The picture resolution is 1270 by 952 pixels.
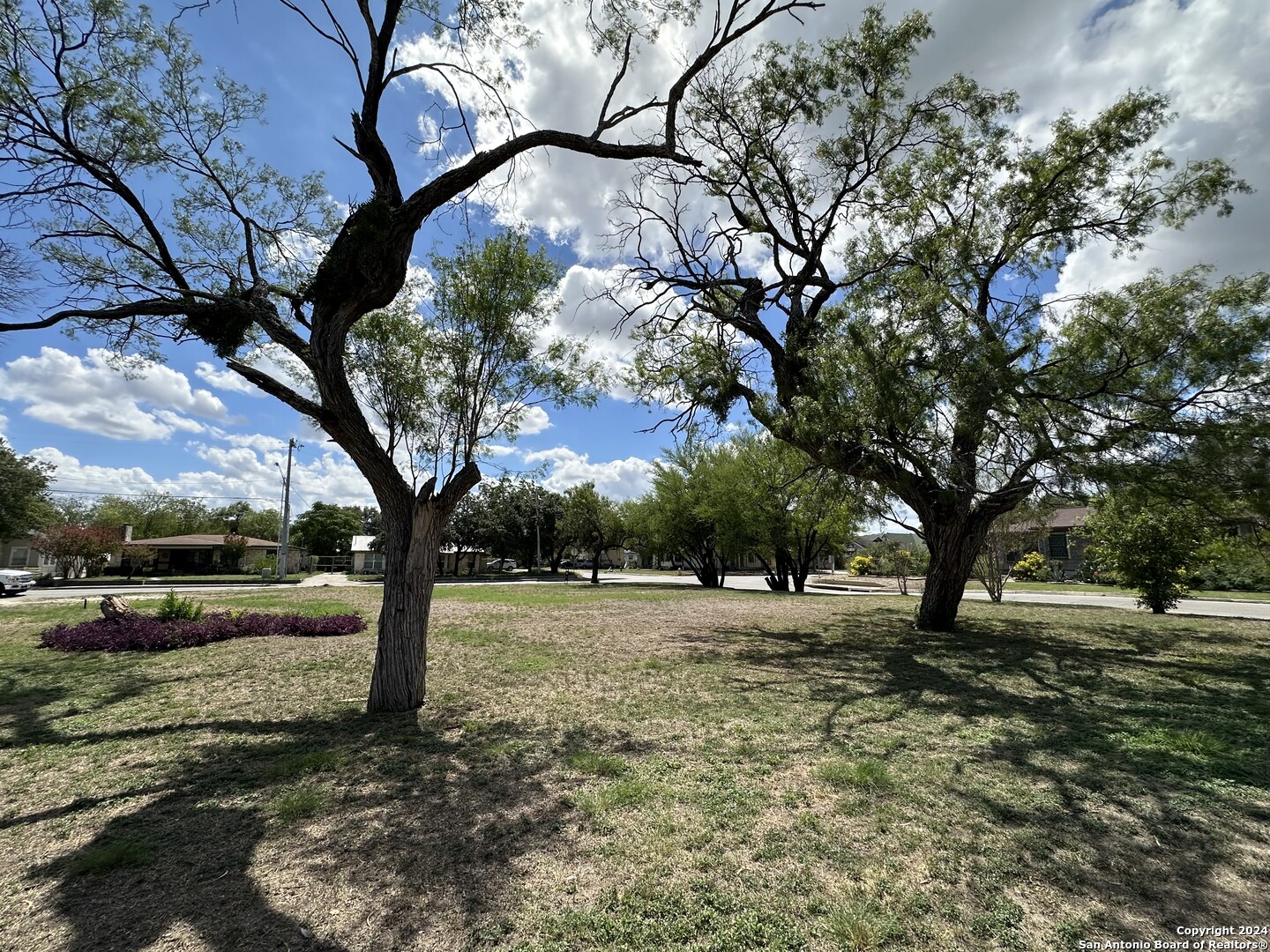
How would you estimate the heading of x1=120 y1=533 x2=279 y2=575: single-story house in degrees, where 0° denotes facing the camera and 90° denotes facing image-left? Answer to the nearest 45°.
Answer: approximately 0°

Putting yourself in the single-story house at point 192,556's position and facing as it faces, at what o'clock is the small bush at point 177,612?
The small bush is roughly at 12 o'clock from the single-story house.

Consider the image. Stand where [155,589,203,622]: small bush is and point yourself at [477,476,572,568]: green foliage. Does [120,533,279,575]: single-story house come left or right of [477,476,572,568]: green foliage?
left

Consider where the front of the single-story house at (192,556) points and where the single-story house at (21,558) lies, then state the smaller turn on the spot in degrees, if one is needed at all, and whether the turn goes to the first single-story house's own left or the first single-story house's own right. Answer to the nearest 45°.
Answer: approximately 135° to the first single-story house's own right

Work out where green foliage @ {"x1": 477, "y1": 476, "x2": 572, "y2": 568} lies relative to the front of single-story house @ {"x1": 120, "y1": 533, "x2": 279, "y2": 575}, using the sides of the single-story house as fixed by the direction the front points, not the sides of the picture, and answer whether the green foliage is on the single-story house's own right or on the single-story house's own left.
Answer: on the single-story house's own left

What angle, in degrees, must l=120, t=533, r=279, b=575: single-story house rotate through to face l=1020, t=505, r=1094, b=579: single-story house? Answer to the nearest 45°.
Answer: approximately 45° to its left

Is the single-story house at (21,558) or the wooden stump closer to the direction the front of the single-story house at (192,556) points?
the wooden stump

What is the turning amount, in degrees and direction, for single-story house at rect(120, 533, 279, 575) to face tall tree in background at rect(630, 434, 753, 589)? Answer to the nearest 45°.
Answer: approximately 45° to its left

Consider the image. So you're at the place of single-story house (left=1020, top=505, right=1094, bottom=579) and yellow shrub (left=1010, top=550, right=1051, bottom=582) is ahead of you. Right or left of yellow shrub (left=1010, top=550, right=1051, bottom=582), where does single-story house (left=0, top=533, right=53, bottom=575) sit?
right
